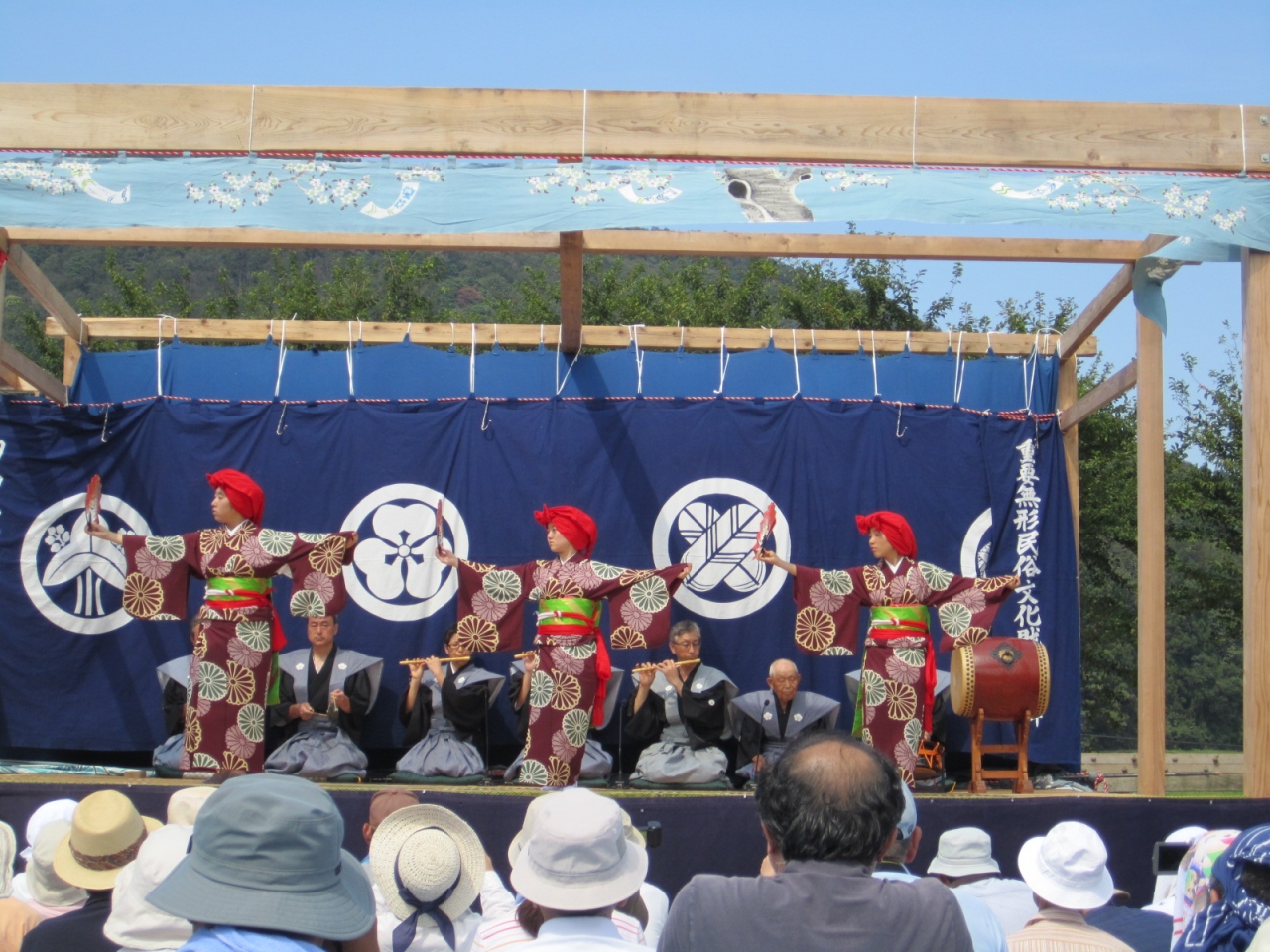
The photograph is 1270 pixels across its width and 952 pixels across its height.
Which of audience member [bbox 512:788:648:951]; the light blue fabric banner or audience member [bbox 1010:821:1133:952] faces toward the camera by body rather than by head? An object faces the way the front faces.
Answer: the light blue fabric banner

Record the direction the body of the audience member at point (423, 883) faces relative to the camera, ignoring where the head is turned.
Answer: away from the camera

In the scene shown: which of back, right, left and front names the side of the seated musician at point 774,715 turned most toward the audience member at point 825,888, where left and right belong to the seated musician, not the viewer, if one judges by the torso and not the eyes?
front

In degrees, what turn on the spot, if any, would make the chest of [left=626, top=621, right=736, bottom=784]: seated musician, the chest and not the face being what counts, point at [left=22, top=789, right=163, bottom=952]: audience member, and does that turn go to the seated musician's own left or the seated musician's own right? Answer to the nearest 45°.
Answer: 0° — they already face them

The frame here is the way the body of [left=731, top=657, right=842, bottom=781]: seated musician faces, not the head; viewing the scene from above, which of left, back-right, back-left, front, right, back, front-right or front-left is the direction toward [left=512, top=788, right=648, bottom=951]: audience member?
front

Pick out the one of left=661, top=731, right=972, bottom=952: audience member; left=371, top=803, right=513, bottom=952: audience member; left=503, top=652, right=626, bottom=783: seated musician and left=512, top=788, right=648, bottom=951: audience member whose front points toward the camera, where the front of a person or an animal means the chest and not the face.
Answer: the seated musician

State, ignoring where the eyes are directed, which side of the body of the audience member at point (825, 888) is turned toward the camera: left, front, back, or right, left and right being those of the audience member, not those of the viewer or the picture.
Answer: back

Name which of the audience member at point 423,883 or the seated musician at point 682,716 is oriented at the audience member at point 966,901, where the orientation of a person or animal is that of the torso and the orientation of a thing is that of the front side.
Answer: the seated musician

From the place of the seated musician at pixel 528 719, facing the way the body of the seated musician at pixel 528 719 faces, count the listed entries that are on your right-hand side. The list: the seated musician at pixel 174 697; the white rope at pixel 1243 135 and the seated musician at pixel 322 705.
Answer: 2

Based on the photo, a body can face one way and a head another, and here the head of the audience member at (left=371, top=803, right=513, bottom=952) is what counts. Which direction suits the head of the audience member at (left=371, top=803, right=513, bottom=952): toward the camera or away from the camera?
away from the camera

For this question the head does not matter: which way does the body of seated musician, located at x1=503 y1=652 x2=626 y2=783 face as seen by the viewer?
toward the camera

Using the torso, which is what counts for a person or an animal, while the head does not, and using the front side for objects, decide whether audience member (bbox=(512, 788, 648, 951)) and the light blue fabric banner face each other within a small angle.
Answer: yes

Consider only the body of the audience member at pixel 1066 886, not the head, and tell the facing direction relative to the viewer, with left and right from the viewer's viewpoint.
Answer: facing away from the viewer

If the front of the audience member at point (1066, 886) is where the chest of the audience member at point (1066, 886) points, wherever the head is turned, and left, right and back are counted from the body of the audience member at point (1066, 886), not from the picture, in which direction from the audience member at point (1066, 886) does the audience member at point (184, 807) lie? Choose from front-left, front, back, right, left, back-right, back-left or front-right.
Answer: left

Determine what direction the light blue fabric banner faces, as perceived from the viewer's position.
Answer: facing the viewer

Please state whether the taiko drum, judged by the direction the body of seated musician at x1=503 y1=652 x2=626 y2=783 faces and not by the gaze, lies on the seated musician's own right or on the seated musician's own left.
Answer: on the seated musician's own left

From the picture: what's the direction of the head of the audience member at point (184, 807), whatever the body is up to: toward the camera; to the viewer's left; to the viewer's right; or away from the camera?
away from the camera

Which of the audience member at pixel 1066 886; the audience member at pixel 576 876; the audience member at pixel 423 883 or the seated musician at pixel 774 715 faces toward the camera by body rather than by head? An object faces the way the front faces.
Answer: the seated musician
